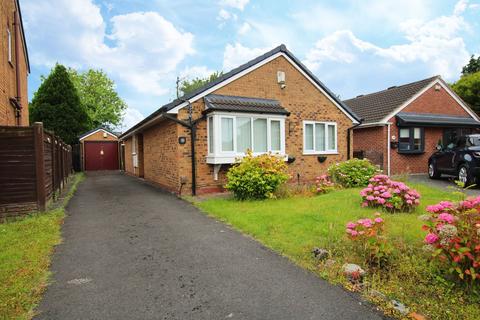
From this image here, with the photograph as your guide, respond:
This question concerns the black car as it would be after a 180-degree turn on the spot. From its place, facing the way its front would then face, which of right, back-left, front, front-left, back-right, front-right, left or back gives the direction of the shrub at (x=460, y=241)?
front-right

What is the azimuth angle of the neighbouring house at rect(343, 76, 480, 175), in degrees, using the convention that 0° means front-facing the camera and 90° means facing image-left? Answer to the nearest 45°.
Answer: approximately 315°

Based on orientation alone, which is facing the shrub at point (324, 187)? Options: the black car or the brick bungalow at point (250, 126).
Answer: the brick bungalow

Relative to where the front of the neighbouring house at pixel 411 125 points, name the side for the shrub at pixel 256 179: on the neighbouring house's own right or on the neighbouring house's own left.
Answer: on the neighbouring house's own right

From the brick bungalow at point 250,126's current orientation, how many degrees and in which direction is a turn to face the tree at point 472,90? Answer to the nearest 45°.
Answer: approximately 90° to its left

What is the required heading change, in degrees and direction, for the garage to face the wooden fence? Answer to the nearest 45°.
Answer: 0° — it already faces it

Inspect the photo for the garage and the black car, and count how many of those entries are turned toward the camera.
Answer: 1

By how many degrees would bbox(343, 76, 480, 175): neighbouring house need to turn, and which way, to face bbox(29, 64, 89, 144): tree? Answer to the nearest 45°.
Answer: approximately 135° to its right
